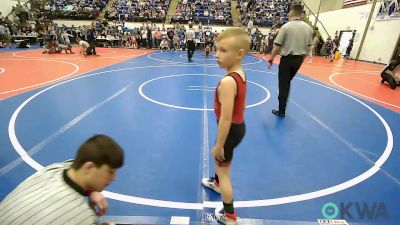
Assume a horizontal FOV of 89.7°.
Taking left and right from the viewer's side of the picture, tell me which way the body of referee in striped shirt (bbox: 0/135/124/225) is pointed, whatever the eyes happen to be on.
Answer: facing to the right of the viewer
